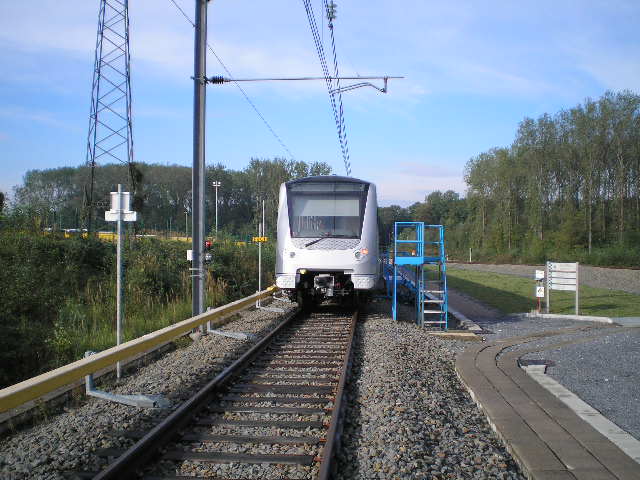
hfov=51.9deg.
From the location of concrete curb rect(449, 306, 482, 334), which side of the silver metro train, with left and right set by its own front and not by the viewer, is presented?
front

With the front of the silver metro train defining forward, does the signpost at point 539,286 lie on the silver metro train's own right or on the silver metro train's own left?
on the silver metro train's own left

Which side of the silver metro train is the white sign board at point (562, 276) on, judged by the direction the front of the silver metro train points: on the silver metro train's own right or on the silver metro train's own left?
on the silver metro train's own left

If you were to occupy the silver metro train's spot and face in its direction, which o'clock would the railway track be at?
The railway track is roughly at 12 o'clock from the silver metro train.

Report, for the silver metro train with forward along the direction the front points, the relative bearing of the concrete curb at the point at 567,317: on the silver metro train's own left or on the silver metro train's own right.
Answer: on the silver metro train's own left

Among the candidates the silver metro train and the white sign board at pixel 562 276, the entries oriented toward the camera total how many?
2

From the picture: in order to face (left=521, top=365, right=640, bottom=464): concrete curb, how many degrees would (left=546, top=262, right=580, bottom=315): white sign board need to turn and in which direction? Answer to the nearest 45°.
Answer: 0° — it already faces it

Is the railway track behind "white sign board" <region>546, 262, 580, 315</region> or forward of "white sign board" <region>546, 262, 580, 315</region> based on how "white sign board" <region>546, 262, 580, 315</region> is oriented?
forward

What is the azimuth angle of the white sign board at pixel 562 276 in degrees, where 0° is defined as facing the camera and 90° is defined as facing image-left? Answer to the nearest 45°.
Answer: approximately 0°

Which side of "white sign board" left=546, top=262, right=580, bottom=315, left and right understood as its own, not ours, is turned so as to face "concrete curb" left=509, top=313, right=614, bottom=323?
front

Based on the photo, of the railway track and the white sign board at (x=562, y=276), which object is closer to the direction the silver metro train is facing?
the railway track
